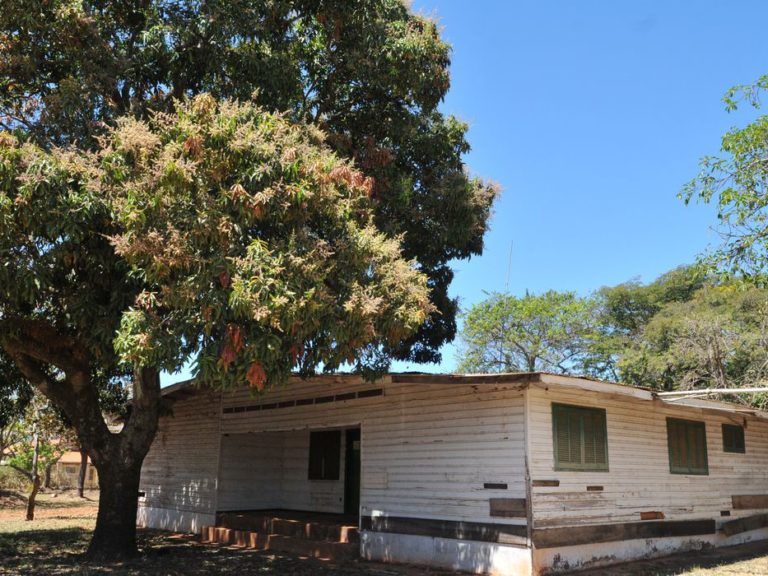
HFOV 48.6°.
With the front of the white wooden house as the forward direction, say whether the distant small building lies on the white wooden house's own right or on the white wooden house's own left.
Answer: on the white wooden house's own right

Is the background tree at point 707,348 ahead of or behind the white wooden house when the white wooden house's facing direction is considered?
behind
